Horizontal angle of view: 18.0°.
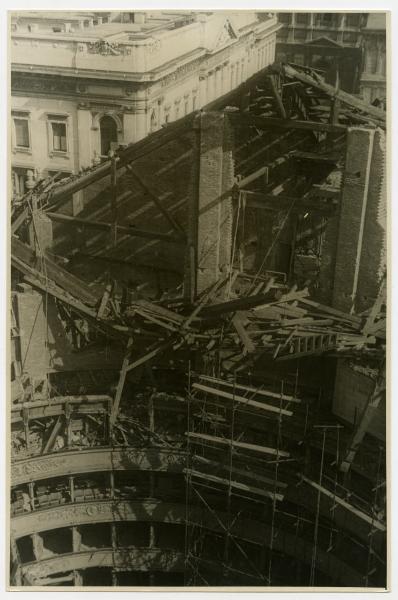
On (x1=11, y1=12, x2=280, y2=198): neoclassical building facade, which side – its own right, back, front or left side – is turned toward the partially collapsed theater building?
front

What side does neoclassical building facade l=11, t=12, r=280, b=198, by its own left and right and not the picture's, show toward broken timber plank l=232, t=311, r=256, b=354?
front
